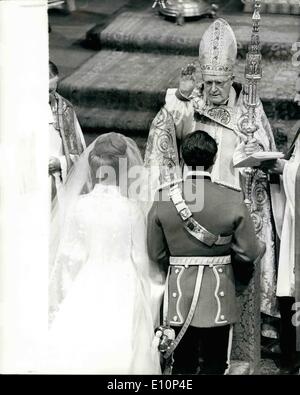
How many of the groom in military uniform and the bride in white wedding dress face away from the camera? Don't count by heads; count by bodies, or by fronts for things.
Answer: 2

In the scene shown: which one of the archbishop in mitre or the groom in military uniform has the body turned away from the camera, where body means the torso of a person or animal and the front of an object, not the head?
the groom in military uniform

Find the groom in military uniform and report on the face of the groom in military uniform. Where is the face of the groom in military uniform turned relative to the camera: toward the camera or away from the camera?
away from the camera

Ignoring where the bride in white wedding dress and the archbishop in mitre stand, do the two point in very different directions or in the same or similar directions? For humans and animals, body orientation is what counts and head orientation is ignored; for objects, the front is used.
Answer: very different directions

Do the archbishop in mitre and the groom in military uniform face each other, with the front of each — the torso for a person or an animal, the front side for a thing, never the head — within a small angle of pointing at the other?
yes

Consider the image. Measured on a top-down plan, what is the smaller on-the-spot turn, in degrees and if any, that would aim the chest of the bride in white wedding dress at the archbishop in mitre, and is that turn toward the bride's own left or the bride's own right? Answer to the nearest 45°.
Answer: approximately 45° to the bride's own right

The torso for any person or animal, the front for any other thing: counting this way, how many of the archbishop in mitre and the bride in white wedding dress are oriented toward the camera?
1

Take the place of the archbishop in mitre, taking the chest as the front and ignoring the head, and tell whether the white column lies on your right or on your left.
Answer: on your right

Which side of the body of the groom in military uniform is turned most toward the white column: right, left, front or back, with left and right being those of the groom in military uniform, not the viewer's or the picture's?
left

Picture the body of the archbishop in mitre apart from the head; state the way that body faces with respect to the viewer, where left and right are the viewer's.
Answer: facing the viewer

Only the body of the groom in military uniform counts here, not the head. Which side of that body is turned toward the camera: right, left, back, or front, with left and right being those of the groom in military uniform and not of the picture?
back

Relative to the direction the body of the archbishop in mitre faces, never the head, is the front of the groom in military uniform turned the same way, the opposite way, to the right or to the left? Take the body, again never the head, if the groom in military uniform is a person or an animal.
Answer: the opposite way

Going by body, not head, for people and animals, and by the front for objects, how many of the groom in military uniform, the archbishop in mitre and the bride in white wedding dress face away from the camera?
2

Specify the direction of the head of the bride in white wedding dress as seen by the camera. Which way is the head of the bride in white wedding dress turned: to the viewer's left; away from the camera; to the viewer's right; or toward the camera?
away from the camera

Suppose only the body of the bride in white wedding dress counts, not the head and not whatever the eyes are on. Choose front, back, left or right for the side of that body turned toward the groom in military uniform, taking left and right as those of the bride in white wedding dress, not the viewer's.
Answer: right

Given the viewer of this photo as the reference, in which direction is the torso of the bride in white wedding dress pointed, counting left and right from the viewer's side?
facing away from the viewer
